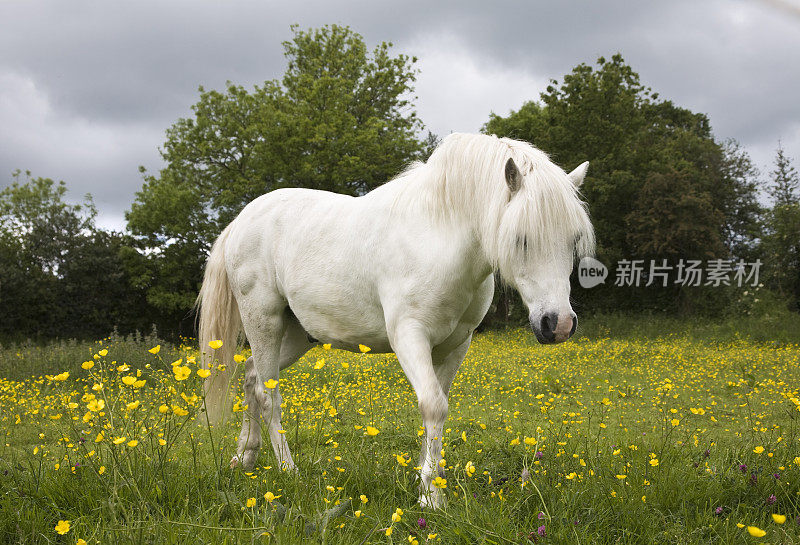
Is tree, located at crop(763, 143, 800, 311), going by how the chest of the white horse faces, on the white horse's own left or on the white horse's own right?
on the white horse's own left

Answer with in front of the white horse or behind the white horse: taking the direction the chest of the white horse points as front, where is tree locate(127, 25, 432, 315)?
behind

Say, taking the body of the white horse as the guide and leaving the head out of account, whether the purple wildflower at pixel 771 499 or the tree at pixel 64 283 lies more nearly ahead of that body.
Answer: the purple wildflower

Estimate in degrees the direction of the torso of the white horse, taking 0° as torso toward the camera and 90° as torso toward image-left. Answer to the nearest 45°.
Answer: approximately 315°

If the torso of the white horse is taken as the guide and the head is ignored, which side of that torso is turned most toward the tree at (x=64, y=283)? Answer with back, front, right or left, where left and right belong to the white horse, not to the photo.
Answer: back
